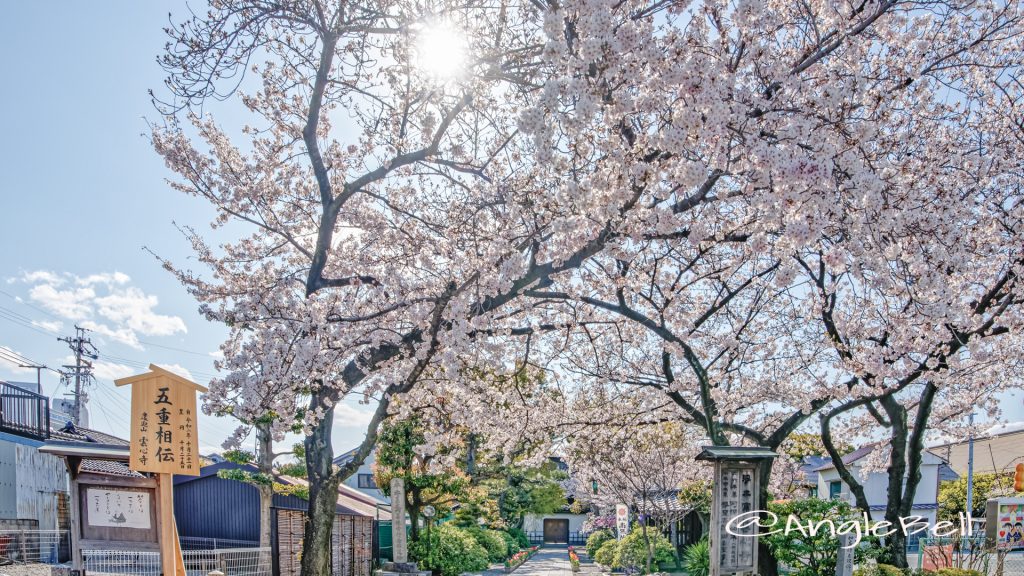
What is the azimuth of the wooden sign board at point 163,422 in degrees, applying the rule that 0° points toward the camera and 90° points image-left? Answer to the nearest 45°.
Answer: approximately 0°

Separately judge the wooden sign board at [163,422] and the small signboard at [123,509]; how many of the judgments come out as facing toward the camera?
2
